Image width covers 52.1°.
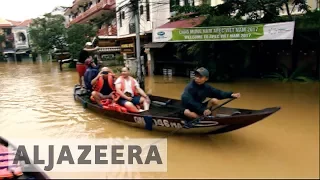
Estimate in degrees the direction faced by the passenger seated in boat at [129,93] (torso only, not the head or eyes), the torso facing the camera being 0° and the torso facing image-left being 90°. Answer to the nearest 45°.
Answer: approximately 315°

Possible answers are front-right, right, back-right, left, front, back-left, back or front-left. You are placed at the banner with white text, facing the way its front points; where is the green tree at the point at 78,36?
back-right

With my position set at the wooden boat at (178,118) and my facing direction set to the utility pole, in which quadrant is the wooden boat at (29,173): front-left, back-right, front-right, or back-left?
back-left
